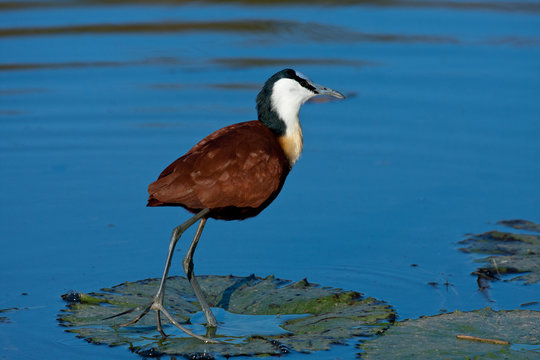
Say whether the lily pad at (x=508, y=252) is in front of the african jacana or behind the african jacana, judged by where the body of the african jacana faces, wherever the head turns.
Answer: in front

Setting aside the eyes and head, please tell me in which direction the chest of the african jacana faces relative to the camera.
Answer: to the viewer's right

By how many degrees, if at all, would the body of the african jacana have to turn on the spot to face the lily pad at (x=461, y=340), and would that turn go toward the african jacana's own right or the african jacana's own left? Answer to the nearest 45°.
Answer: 0° — it already faces it
